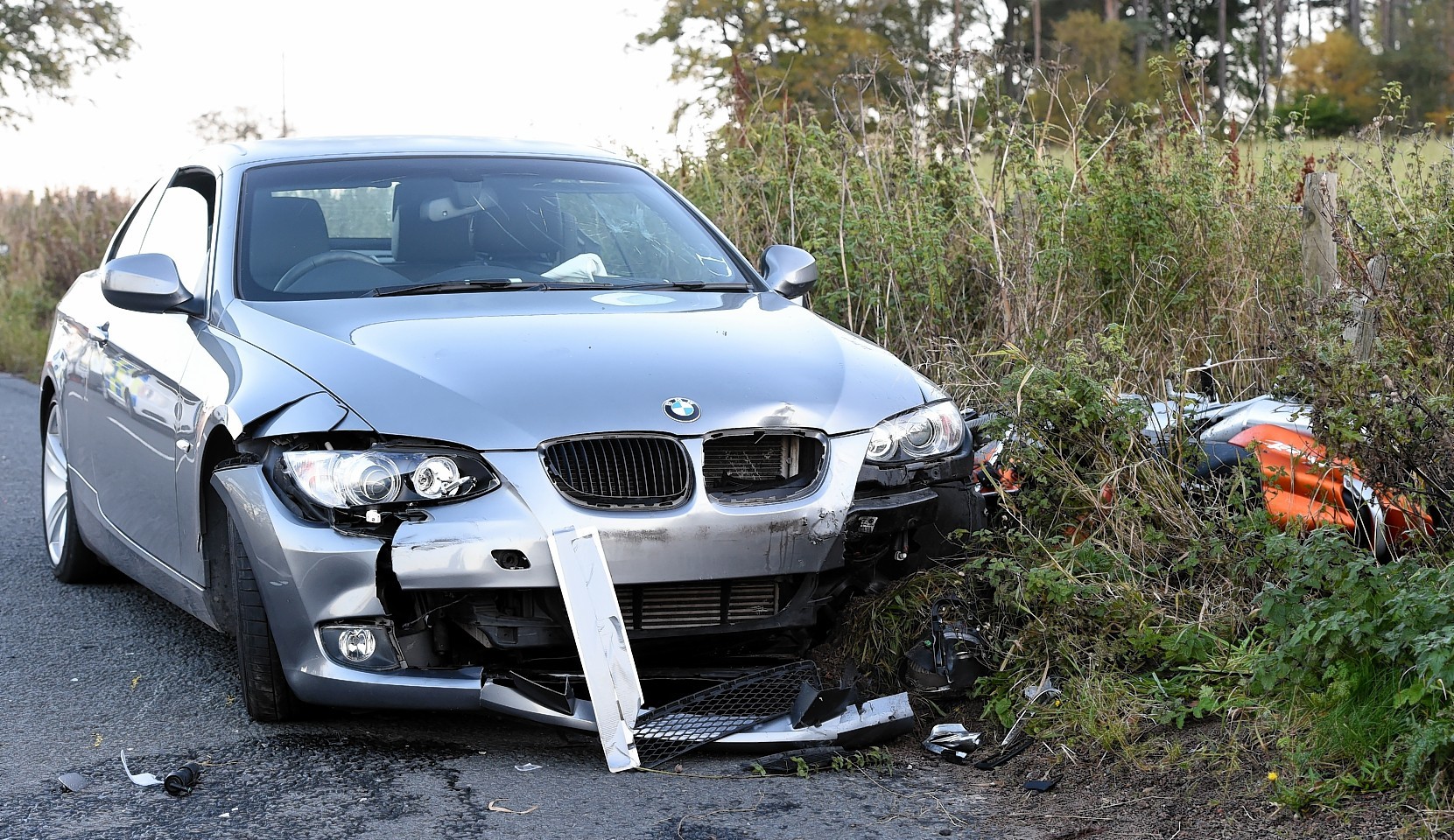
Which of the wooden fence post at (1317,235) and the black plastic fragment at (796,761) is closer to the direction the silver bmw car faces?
the black plastic fragment

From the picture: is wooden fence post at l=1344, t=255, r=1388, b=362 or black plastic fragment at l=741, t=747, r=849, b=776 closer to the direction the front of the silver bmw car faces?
the black plastic fragment

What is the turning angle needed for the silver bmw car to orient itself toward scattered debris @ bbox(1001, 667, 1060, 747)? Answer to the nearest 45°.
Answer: approximately 45° to its left

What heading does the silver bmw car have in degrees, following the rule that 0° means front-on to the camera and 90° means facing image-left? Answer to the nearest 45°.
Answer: approximately 315°
